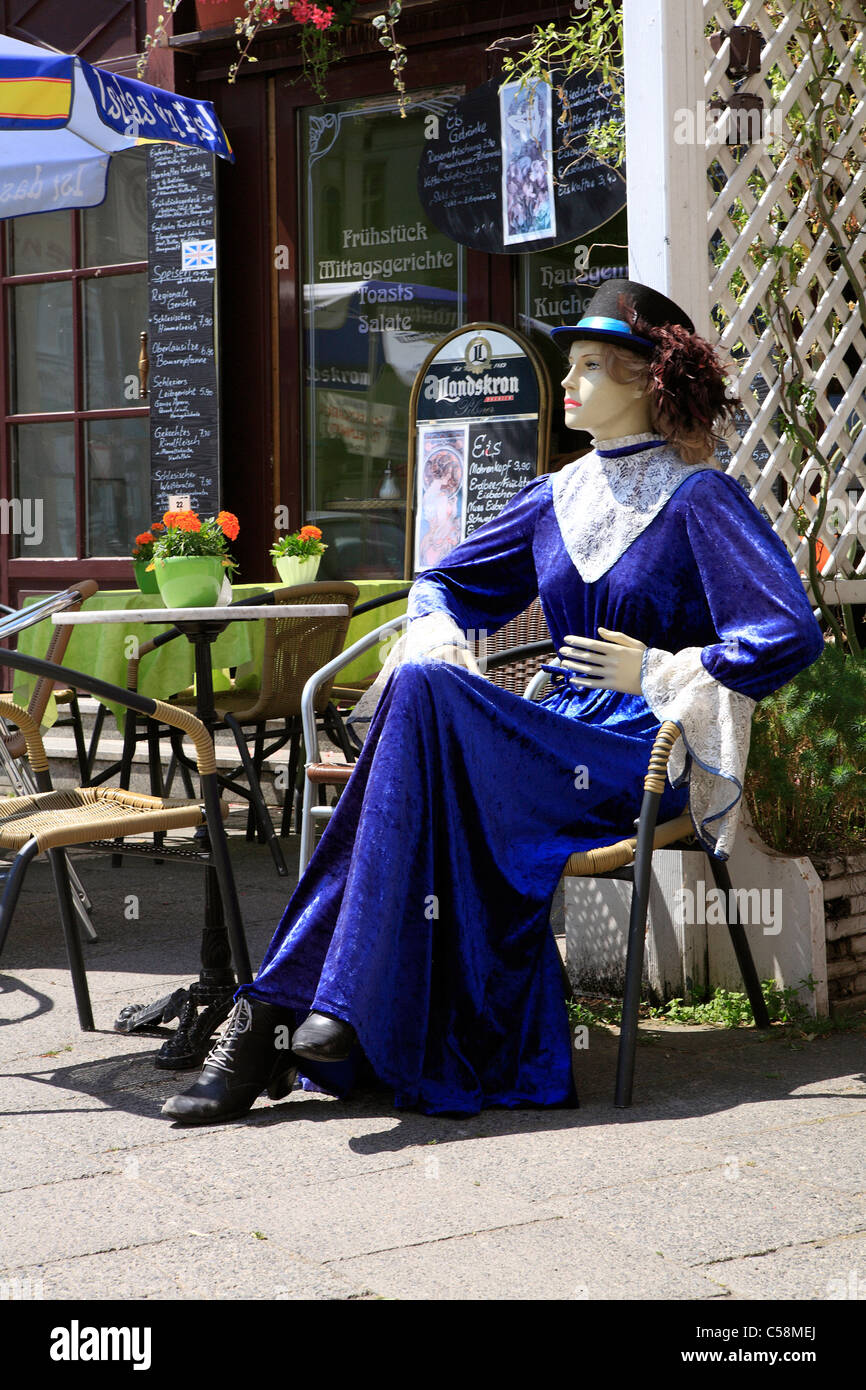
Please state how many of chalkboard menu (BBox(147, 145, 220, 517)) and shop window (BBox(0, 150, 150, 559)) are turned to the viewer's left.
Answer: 0

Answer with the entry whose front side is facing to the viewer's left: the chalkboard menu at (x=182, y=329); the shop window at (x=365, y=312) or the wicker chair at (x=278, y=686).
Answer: the wicker chair

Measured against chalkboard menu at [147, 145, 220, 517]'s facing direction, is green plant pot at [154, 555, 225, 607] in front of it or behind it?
in front

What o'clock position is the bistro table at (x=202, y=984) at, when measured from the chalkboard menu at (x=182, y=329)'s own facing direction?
The bistro table is roughly at 12 o'clock from the chalkboard menu.

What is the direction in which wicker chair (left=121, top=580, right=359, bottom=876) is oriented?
to the viewer's left

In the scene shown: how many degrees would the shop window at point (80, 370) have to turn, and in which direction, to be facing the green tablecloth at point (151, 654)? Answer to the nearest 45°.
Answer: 0° — it already faces it

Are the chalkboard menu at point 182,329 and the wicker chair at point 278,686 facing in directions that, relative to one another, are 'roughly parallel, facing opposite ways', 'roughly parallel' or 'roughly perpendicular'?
roughly perpendicular

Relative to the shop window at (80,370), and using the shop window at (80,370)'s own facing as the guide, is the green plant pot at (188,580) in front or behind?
in front
